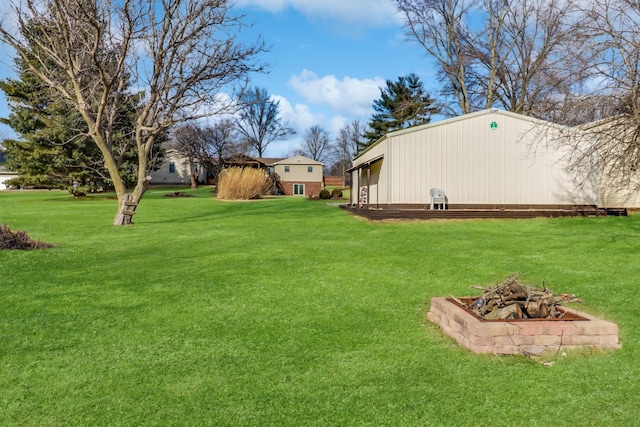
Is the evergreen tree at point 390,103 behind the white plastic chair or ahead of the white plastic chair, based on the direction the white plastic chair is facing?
behind

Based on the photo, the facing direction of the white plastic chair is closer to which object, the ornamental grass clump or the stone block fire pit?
the stone block fire pit

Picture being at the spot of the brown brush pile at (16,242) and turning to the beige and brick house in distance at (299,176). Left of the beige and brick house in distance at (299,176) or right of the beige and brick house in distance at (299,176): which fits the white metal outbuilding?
right

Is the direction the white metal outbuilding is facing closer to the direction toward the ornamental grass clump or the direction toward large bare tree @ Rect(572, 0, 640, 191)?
the ornamental grass clump

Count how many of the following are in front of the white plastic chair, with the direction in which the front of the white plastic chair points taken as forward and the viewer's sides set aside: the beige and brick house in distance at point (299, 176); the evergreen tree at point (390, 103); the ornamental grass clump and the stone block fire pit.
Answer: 1

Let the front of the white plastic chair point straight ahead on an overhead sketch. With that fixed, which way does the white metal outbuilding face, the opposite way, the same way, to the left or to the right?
to the right

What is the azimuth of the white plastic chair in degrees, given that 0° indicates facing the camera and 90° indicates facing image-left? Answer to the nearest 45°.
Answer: approximately 0°

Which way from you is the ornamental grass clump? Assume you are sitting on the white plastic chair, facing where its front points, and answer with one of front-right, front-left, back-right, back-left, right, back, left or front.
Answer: back-right

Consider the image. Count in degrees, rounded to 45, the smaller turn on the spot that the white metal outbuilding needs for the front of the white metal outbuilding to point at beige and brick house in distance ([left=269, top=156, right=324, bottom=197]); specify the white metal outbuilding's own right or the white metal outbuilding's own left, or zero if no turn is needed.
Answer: approximately 45° to the white metal outbuilding's own right

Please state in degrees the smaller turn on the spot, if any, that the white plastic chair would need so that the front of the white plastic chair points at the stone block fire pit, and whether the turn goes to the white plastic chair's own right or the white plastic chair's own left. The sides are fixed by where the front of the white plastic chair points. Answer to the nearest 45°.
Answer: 0° — it already faces it

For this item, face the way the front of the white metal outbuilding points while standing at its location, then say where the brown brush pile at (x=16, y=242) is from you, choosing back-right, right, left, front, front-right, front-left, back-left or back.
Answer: front-left

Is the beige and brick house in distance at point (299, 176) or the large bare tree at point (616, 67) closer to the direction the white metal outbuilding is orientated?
the beige and brick house in distance

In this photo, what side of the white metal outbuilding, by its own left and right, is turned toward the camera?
left

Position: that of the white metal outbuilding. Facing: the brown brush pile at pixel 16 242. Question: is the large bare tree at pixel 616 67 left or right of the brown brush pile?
left

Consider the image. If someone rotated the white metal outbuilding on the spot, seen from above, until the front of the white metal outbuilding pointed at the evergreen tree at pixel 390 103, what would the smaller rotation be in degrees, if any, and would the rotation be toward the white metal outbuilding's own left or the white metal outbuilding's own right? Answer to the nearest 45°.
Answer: approximately 90° to the white metal outbuilding's own right

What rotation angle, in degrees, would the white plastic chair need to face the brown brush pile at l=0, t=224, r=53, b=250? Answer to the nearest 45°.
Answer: approximately 45° to its right
